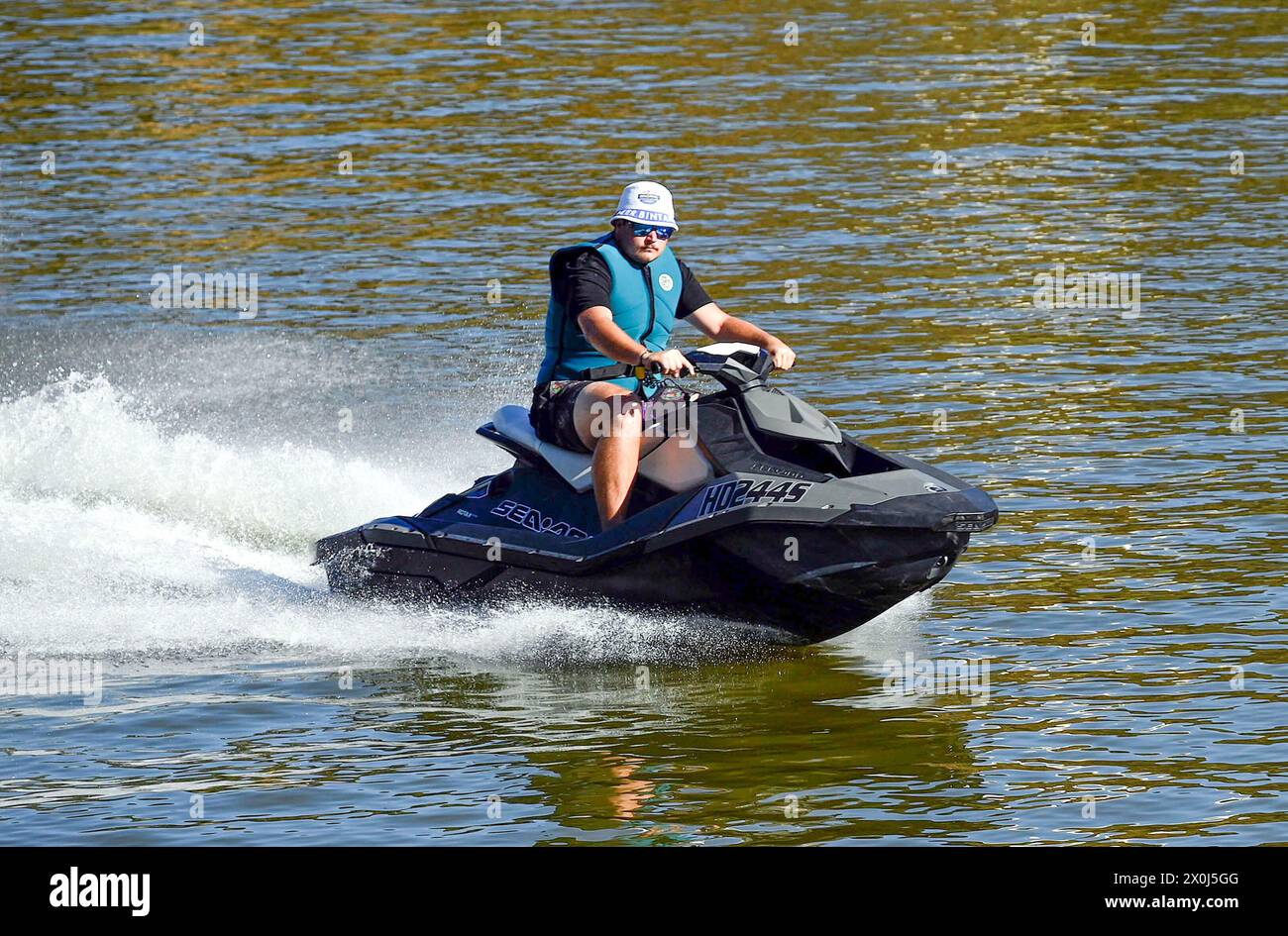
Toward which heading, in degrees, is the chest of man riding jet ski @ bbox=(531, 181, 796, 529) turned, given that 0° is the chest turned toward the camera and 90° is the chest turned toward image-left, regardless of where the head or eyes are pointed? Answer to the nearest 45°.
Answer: approximately 315°

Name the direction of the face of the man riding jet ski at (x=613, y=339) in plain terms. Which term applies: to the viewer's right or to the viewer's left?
to the viewer's right
